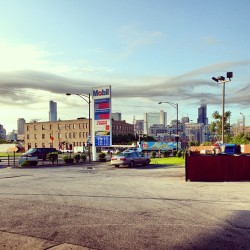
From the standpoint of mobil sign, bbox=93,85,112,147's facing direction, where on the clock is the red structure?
The red structure is roughly at 10 o'clock from the mobil sign.

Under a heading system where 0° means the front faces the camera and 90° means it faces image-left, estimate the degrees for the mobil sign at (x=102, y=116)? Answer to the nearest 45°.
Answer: approximately 45°
